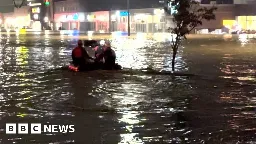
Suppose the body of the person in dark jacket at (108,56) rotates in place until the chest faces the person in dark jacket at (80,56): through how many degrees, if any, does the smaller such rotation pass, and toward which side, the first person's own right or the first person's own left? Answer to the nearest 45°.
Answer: approximately 45° to the first person's own left

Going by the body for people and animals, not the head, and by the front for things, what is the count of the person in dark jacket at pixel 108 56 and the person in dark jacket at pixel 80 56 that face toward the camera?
0

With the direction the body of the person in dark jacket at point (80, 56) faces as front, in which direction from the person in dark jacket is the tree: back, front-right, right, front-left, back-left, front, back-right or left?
front-right

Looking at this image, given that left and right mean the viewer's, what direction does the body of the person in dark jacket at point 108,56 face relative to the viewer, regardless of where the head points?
facing away from the viewer and to the left of the viewer

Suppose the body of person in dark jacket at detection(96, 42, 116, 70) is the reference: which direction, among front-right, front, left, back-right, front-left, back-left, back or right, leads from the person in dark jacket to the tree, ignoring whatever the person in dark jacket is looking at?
back-right

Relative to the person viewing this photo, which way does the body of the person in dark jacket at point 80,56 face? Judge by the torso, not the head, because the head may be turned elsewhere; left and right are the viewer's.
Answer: facing away from the viewer and to the right of the viewer
